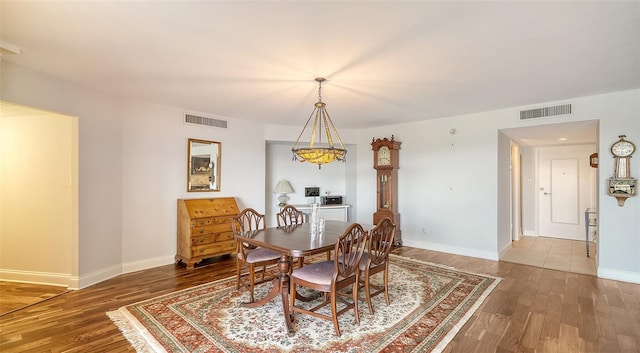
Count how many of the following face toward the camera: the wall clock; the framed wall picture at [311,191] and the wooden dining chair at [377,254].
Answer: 2

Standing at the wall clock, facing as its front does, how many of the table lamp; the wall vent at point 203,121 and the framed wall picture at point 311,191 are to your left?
0

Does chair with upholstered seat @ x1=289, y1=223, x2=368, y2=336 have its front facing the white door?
no

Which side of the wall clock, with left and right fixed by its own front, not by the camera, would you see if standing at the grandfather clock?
right

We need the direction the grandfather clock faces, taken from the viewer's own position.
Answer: facing the viewer and to the left of the viewer

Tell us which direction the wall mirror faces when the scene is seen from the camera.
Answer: facing the viewer and to the right of the viewer

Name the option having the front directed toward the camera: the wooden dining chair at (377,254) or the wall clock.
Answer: the wall clock

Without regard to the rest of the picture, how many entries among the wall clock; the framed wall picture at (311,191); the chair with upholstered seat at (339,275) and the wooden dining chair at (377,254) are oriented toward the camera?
2

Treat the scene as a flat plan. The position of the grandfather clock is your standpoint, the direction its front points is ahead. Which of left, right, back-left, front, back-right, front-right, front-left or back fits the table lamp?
front-right

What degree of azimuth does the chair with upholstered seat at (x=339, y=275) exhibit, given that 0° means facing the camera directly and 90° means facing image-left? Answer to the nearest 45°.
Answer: approximately 135°

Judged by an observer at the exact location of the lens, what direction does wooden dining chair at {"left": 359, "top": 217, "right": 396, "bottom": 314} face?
facing away from the viewer and to the left of the viewer

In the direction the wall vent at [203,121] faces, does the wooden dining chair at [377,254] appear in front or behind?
in front

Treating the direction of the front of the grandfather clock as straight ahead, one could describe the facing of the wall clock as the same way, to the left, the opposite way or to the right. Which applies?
the same way

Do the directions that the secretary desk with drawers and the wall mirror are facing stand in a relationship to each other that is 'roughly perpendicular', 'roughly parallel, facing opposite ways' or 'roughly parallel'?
roughly parallel

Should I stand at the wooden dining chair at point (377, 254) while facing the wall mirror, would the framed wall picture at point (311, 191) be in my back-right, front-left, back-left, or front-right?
front-right

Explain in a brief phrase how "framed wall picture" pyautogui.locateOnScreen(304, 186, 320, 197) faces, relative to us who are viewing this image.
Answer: facing the viewer

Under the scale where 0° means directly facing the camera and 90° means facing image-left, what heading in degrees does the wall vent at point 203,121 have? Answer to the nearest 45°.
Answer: approximately 315°
